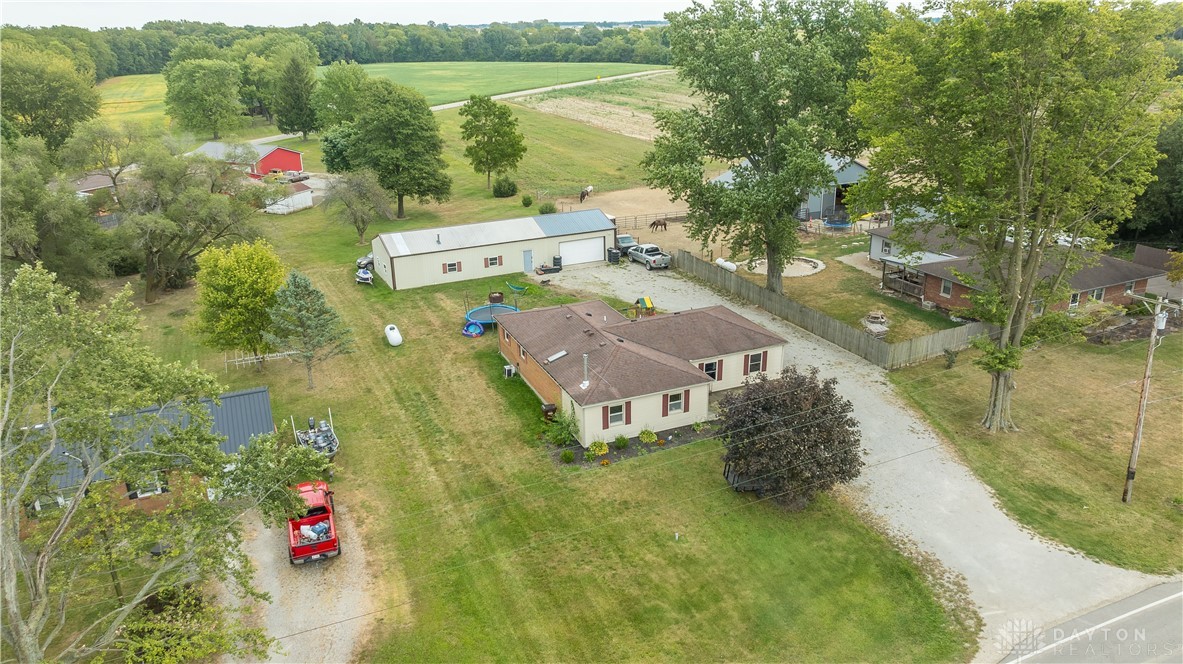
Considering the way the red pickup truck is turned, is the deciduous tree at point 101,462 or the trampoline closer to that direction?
the trampoline

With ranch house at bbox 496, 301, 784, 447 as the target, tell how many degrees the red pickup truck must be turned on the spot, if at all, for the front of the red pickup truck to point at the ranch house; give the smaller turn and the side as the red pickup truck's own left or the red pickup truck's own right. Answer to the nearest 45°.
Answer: approximately 45° to the red pickup truck's own right

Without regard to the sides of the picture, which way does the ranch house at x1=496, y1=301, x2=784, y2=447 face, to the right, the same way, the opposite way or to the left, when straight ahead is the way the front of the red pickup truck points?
the opposite way

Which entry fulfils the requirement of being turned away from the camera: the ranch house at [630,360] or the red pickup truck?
the red pickup truck

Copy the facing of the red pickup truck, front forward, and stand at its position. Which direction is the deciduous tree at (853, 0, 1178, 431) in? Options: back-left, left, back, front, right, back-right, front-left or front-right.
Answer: right

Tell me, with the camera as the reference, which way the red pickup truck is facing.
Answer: facing away from the viewer

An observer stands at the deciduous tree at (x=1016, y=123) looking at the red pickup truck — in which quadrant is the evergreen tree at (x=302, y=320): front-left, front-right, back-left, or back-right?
front-right

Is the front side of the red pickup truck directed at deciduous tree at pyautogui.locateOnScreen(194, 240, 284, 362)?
yes

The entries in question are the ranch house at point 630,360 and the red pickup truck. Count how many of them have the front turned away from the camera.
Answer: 1

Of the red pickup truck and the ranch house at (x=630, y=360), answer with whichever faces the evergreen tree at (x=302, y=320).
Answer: the red pickup truck

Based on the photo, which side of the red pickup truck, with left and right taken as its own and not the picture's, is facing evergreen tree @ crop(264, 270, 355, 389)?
front

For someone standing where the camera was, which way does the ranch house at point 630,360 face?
facing the viewer and to the right of the viewer

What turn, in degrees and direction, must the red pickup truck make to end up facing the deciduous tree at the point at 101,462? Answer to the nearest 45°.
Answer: approximately 135° to its left

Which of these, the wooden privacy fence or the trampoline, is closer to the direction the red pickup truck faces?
the trampoline
